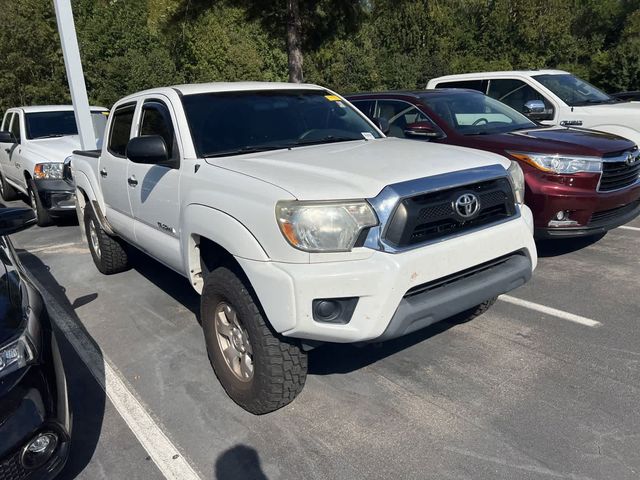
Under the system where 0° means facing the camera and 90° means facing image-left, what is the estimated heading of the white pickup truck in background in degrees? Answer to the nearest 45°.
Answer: approximately 315°

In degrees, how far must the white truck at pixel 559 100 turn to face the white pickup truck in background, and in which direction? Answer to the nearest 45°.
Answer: approximately 135° to its right

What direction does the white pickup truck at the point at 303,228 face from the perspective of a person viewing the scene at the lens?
facing the viewer and to the right of the viewer

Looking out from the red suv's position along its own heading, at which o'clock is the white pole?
The white pole is roughly at 5 o'clock from the red suv.

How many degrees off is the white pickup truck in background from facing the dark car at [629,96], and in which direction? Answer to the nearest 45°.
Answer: approximately 45° to its left

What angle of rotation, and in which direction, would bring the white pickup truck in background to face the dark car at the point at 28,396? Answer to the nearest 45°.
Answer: approximately 45° to its right

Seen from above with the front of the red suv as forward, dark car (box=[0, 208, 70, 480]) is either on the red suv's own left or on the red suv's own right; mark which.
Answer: on the red suv's own right

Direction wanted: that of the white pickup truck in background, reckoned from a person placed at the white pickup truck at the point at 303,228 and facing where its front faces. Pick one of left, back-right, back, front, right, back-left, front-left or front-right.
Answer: back
